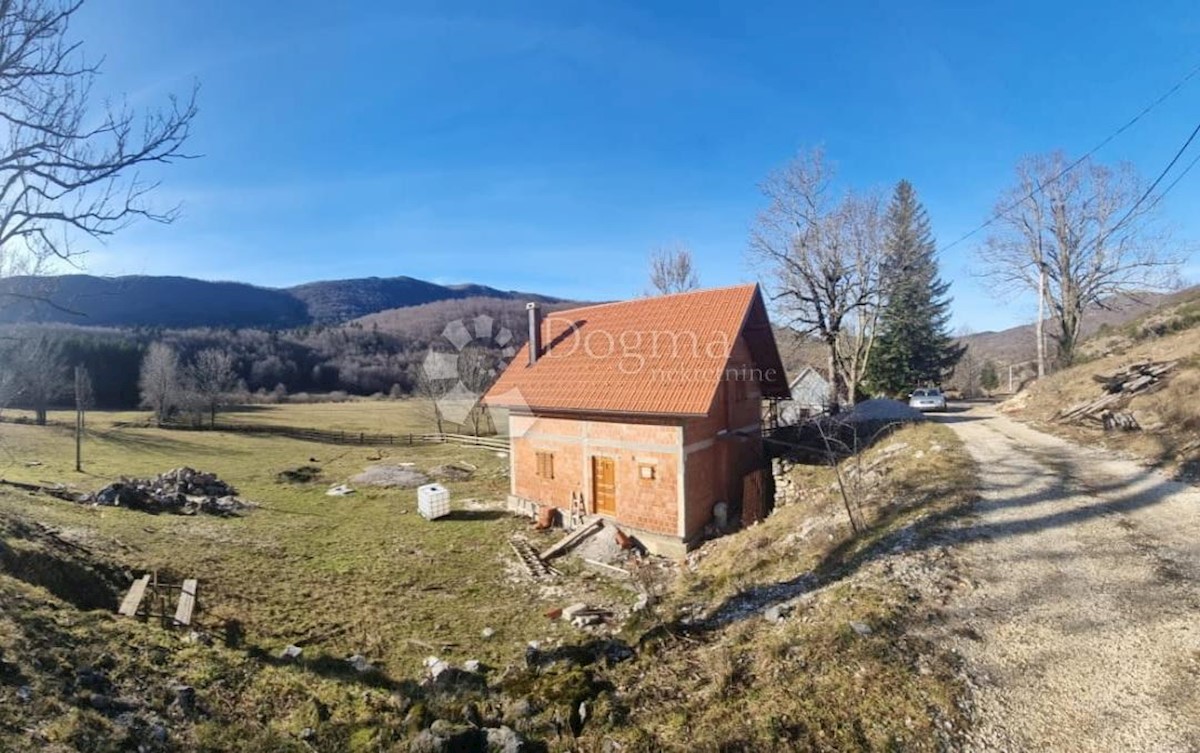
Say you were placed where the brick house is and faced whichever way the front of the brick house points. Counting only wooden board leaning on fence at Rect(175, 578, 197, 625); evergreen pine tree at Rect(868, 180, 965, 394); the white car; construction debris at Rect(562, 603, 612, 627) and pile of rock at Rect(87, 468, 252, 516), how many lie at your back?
2

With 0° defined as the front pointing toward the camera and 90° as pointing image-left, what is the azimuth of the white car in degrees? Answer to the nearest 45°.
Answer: approximately 0°

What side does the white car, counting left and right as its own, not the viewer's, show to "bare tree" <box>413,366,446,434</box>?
right

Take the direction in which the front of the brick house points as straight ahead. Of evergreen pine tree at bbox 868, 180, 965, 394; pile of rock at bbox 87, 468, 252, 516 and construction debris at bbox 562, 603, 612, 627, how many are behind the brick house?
1

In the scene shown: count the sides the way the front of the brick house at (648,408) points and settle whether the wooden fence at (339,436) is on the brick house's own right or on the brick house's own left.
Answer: on the brick house's own right

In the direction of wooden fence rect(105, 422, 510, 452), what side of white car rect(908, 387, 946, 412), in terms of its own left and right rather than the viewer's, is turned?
right

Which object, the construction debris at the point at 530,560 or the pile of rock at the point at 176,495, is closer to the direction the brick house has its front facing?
the construction debris

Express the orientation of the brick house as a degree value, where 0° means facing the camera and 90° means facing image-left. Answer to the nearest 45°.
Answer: approximately 45°
